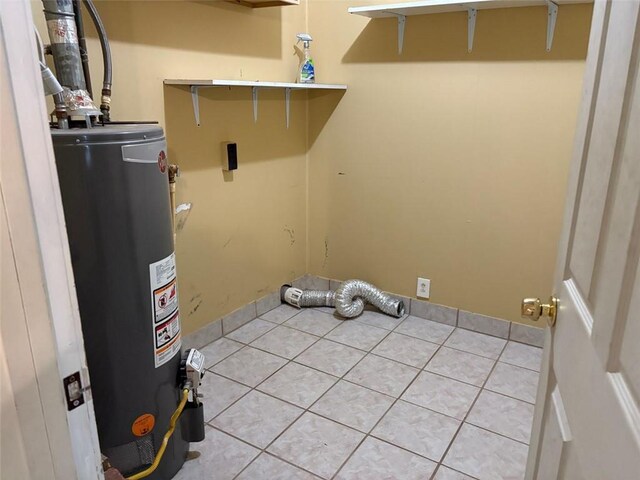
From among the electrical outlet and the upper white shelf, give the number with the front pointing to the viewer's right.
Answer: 0

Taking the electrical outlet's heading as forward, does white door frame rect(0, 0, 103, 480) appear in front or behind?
in front

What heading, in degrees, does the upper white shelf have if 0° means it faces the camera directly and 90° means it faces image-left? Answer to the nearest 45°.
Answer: approximately 45°

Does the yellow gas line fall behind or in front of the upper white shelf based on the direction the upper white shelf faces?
in front

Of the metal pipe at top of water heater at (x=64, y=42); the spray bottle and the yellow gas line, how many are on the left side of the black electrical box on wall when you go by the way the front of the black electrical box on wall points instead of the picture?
1

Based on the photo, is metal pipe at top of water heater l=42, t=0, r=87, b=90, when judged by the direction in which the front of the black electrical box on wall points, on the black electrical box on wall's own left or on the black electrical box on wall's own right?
on the black electrical box on wall's own right

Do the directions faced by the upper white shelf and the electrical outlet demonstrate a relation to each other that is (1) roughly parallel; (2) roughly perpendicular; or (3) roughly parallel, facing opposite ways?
roughly parallel

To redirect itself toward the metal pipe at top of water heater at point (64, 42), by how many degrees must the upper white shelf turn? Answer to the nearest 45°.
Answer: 0° — it already faces it

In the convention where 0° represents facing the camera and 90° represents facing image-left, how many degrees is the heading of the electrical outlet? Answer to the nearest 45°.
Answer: approximately 45°

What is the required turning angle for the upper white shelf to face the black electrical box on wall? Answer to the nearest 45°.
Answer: approximately 45° to its right
